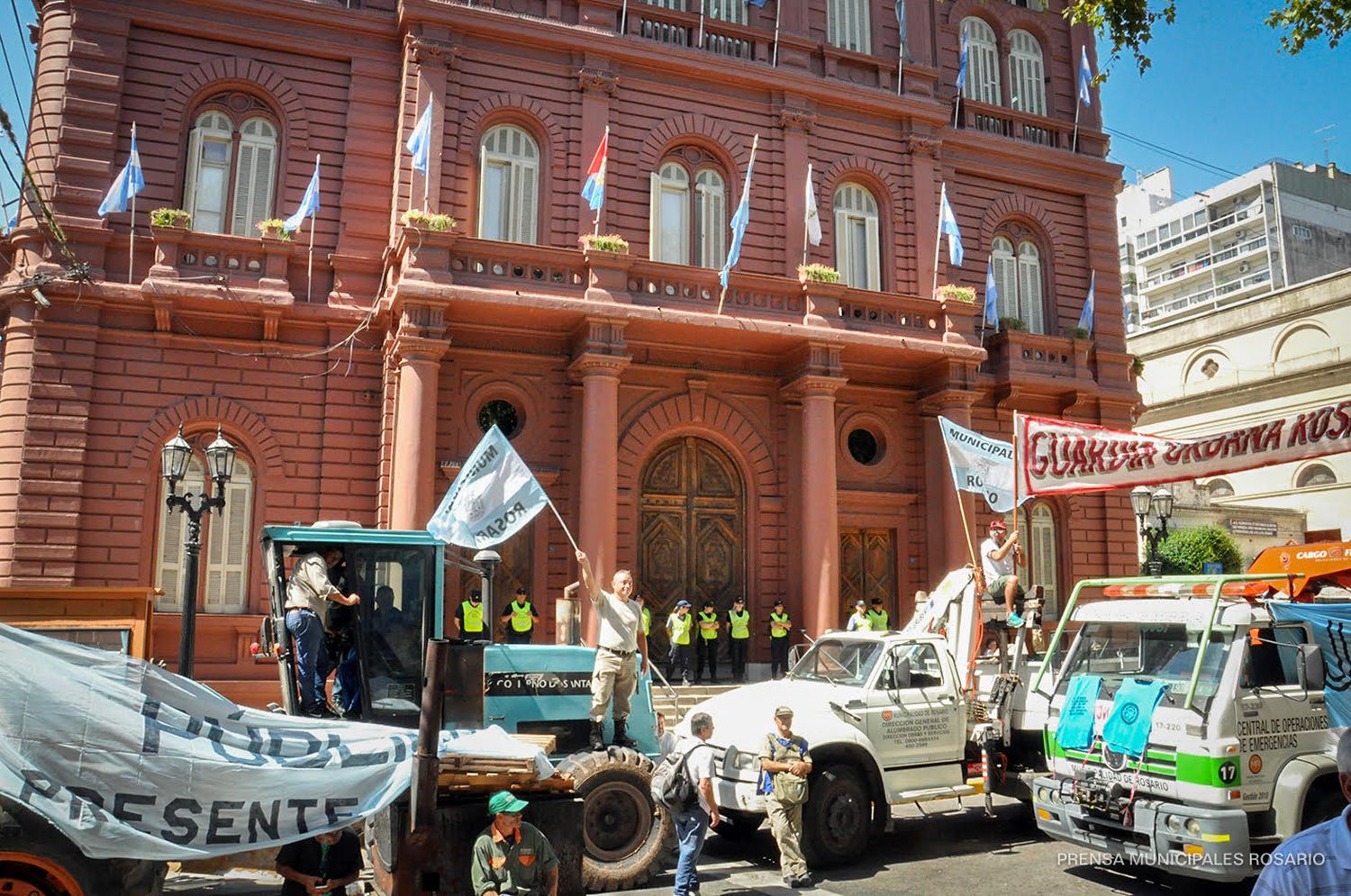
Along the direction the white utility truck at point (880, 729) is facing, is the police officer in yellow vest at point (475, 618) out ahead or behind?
ahead

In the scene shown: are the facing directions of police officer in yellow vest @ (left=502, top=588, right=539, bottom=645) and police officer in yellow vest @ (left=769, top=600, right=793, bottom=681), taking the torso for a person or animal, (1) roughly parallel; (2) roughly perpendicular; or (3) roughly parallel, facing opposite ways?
roughly parallel

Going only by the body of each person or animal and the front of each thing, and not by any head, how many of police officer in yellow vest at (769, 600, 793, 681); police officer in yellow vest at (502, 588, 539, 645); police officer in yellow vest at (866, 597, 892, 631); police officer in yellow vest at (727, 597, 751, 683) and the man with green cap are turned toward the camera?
5

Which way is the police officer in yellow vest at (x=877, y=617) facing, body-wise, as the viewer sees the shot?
toward the camera

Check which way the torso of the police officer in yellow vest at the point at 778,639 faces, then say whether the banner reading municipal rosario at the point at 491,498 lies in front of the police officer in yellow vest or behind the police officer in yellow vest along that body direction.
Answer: in front

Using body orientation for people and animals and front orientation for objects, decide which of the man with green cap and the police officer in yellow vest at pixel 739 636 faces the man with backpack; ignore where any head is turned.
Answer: the police officer in yellow vest

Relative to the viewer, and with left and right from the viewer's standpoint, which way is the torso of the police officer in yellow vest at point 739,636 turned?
facing the viewer

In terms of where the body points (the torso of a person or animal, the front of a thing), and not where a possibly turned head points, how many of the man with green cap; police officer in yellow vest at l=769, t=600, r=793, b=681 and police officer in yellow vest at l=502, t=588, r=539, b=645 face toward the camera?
3

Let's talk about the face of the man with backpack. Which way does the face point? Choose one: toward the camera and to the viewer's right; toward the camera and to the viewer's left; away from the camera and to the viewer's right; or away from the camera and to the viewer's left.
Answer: away from the camera and to the viewer's right

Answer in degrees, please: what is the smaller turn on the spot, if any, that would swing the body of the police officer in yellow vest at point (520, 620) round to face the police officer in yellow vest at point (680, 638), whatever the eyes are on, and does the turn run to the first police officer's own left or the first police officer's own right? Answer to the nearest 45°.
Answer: approximately 90° to the first police officer's own left

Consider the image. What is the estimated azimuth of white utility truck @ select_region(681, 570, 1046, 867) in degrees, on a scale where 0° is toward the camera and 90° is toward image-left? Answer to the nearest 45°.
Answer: approximately 45°

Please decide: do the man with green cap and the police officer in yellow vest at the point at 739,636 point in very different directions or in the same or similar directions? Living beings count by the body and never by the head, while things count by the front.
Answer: same or similar directions

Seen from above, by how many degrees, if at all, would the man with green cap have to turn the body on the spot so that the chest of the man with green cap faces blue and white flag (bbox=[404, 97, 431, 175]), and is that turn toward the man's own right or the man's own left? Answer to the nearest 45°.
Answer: approximately 180°

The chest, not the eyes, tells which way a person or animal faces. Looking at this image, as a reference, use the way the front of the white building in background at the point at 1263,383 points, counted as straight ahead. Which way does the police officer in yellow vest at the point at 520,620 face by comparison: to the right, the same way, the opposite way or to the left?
to the left

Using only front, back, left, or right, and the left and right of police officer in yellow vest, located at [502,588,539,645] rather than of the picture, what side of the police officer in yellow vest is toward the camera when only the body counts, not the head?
front

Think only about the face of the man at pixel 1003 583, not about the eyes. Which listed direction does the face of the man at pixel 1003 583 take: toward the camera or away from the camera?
toward the camera

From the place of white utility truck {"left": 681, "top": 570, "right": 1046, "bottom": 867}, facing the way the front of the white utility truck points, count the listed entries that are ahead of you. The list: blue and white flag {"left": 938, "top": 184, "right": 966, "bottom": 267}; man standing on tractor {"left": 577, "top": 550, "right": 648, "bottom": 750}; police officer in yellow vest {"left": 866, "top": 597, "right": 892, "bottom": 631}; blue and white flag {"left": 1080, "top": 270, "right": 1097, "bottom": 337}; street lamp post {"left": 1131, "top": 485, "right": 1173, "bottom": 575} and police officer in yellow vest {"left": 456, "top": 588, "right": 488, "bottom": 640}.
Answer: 2
